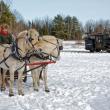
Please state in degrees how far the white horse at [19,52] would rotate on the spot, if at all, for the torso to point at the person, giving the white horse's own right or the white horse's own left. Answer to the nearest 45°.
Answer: approximately 135° to the white horse's own left

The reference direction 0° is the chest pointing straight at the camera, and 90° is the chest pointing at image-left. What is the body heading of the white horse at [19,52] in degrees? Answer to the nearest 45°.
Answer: approximately 315°
